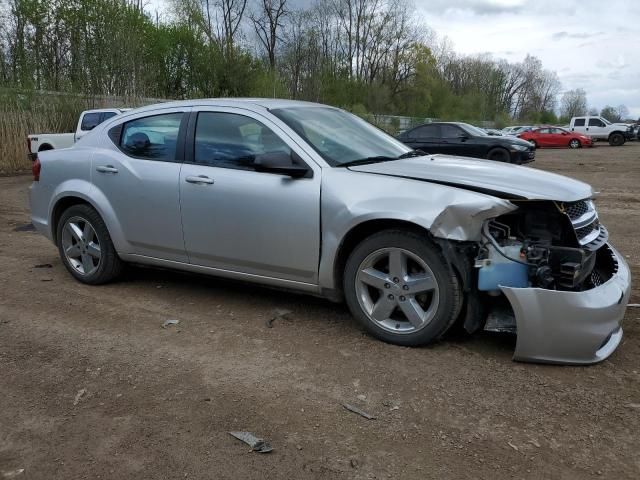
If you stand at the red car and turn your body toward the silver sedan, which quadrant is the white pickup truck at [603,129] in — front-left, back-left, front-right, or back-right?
back-left

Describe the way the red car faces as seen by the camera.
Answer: facing to the right of the viewer

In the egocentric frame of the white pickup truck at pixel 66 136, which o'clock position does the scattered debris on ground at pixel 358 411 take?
The scattered debris on ground is roughly at 3 o'clock from the white pickup truck.

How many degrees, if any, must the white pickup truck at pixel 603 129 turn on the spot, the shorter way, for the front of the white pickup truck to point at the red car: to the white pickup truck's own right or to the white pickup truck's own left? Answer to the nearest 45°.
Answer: approximately 135° to the white pickup truck's own right

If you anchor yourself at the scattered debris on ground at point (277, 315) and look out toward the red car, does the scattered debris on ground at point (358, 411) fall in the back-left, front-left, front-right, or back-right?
back-right

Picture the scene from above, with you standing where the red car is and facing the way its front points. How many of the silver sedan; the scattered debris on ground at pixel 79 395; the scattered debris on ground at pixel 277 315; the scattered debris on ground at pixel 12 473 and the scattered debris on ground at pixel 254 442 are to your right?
5

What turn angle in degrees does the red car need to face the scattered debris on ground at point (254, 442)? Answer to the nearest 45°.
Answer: approximately 90° to its right

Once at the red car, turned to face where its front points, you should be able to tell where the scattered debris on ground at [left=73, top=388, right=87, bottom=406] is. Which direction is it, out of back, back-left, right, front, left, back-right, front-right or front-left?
right

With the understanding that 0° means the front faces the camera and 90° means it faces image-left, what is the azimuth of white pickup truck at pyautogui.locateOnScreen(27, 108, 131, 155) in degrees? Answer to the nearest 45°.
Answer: approximately 270°

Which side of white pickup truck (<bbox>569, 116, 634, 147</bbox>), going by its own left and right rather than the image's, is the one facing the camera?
right

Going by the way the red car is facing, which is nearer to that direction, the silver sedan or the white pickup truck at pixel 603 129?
the white pickup truck

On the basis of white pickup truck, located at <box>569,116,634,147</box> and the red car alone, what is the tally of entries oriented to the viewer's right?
2

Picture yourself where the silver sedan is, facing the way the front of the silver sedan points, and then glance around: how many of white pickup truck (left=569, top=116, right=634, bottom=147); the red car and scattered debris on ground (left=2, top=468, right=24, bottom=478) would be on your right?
1

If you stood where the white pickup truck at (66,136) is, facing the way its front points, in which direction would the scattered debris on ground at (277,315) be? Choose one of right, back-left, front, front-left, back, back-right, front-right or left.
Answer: right
